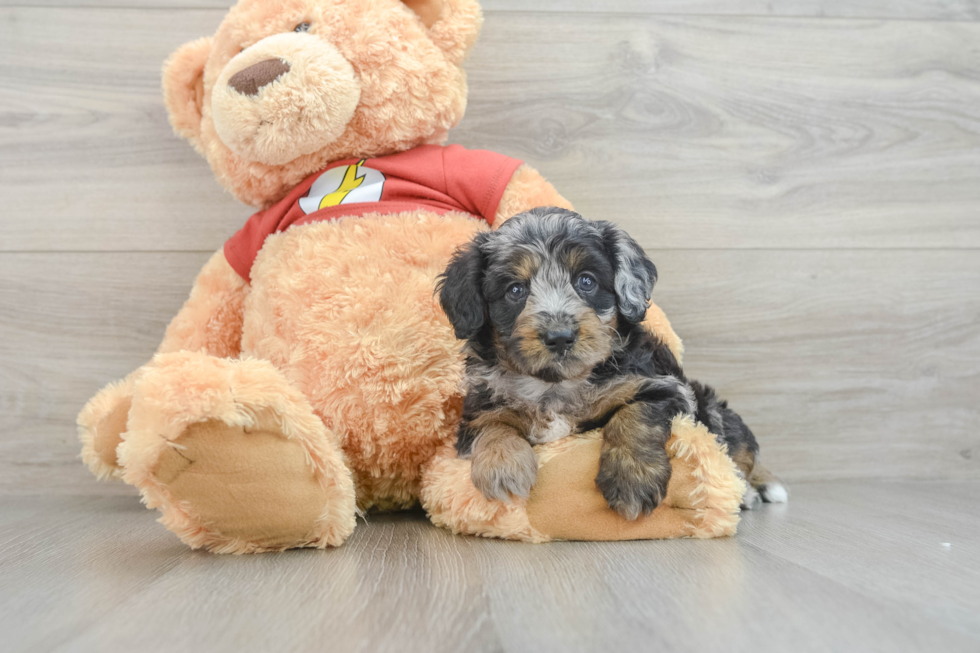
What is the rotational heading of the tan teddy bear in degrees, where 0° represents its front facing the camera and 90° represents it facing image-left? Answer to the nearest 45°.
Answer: approximately 0°
